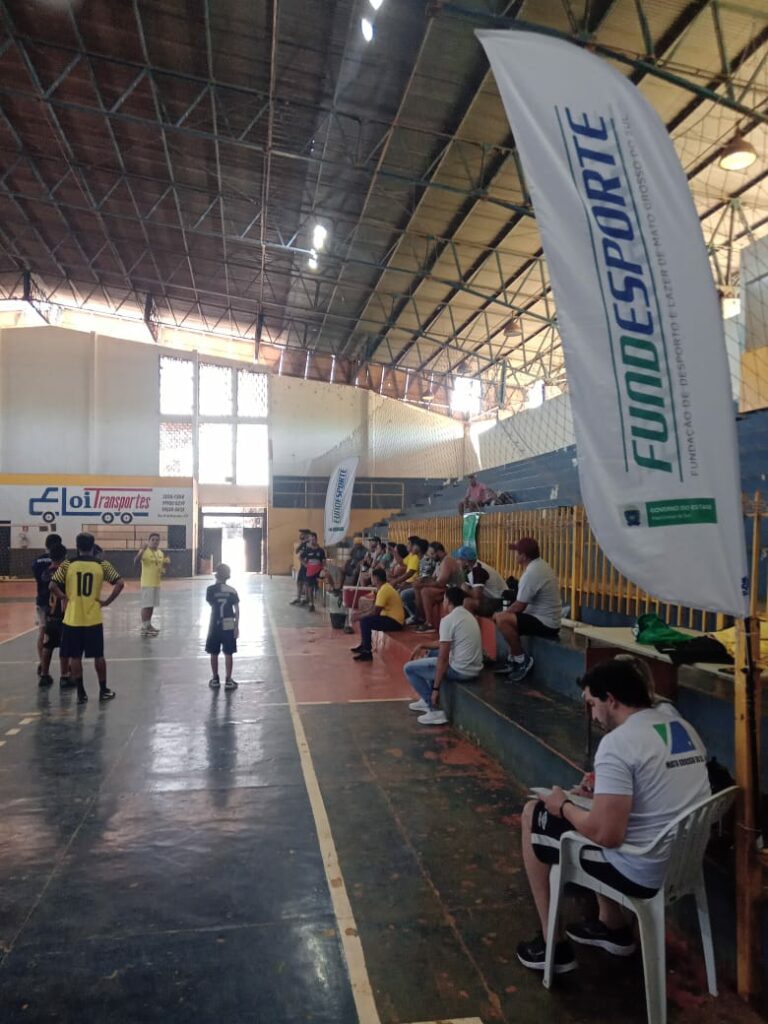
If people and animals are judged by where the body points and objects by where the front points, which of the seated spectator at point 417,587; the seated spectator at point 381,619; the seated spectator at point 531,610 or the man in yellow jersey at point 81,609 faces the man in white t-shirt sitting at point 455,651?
the seated spectator at point 531,610

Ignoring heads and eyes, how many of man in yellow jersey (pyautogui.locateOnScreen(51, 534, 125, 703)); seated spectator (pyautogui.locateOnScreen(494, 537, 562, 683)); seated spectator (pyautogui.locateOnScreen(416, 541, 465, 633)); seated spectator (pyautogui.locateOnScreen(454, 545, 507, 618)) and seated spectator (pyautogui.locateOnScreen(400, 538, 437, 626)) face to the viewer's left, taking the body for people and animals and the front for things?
4

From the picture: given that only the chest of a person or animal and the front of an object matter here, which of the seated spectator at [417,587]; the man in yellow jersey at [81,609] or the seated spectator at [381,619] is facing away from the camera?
the man in yellow jersey

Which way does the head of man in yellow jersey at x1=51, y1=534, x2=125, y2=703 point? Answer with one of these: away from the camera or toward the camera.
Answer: away from the camera

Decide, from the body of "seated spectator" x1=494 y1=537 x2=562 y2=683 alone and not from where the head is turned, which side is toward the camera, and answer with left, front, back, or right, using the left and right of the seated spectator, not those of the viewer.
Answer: left

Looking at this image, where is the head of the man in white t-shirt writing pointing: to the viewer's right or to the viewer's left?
to the viewer's left

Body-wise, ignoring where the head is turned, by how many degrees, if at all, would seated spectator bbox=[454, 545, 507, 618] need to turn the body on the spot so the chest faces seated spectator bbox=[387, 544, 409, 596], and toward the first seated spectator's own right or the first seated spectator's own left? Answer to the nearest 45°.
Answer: approximately 90° to the first seated spectator's own right

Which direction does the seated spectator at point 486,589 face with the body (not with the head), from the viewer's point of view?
to the viewer's left

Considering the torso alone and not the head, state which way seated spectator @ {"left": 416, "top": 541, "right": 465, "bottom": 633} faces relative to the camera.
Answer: to the viewer's left

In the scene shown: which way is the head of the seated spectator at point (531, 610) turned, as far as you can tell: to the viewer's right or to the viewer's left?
to the viewer's left

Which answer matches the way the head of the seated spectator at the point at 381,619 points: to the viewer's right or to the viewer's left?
to the viewer's left

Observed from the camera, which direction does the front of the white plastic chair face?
facing away from the viewer and to the left of the viewer

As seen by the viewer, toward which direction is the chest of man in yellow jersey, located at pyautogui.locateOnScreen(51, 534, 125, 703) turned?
away from the camera

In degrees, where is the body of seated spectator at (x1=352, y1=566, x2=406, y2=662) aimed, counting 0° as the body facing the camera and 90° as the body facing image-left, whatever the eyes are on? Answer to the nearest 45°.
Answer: approximately 90°

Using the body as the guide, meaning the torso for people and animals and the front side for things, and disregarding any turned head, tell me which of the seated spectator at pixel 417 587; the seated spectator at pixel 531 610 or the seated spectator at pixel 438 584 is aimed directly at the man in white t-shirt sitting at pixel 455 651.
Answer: the seated spectator at pixel 531 610

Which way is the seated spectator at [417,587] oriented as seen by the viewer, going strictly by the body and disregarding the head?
to the viewer's left
